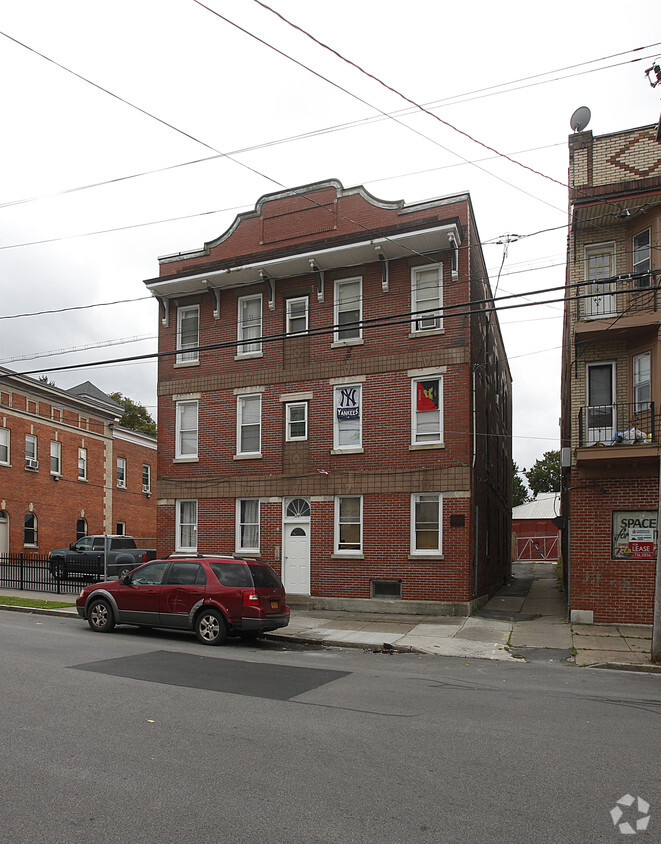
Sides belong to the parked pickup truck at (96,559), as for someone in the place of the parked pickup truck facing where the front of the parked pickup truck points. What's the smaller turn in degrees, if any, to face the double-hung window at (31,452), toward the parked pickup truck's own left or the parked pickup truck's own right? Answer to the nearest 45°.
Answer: approximately 90° to the parked pickup truck's own right

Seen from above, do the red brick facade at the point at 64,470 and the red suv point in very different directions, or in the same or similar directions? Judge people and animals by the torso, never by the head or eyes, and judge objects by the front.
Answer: very different directions

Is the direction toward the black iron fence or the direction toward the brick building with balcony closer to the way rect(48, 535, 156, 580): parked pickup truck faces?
the black iron fence

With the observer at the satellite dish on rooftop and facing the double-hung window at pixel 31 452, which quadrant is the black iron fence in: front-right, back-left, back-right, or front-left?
front-left

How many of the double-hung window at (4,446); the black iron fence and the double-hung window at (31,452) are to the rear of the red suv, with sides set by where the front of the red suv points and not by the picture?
0

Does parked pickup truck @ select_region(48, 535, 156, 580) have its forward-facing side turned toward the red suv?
no

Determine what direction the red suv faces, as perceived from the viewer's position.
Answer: facing away from the viewer and to the left of the viewer

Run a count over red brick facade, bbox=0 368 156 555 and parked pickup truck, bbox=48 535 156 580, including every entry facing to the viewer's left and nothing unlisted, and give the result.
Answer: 1

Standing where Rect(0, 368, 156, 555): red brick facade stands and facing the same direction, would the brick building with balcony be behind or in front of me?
in front

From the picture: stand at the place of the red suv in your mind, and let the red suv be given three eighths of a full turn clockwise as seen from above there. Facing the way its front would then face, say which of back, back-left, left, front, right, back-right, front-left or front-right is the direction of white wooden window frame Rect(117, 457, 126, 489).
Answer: left

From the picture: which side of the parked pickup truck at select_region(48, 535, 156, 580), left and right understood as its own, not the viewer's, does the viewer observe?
left

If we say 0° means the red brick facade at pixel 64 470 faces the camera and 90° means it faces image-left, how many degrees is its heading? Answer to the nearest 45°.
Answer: approximately 315°
